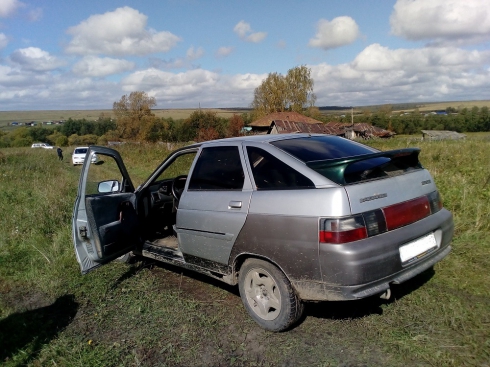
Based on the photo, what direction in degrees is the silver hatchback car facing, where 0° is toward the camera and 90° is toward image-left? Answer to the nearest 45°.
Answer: approximately 135°

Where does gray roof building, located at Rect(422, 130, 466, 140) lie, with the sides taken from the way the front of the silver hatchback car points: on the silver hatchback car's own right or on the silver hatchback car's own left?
on the silver hatchback car's own right
